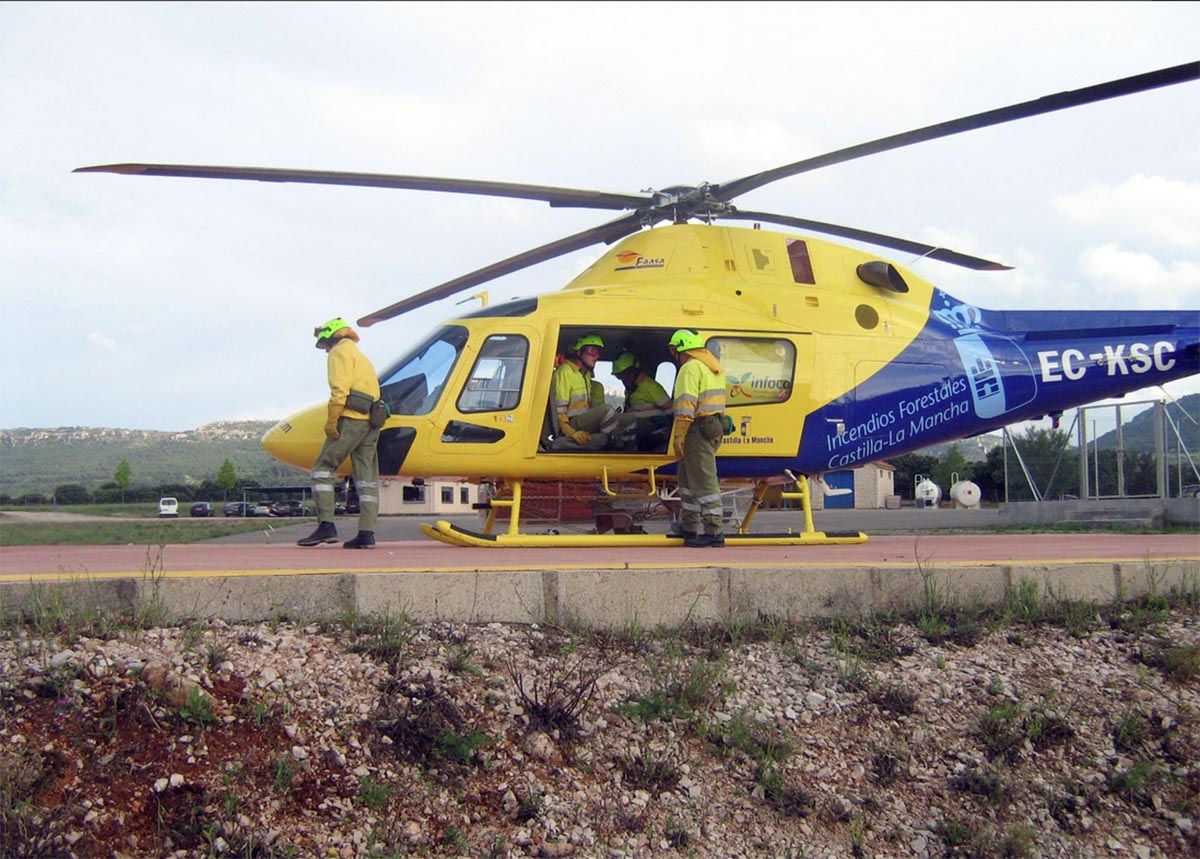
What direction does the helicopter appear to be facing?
to the viewer's left

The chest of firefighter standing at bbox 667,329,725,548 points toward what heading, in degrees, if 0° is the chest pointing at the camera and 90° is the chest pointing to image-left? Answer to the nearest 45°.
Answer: approximately 135°

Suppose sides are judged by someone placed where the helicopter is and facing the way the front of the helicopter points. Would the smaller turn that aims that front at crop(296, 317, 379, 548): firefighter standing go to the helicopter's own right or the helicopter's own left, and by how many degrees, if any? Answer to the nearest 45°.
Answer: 0° — it already faces them

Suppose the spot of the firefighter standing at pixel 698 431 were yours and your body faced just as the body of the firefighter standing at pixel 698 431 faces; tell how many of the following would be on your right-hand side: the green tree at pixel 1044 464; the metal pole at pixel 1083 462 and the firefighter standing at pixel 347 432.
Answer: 2

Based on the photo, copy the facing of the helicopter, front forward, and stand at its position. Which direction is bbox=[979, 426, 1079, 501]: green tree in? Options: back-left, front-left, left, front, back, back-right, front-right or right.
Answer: back-right

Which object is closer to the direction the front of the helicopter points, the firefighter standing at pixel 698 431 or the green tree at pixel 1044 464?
the firefighter standing

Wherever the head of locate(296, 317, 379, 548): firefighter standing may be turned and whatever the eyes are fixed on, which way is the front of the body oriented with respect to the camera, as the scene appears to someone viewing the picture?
to the viewer's left

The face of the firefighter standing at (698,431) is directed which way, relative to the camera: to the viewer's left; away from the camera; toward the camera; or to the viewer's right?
to the viewer's left

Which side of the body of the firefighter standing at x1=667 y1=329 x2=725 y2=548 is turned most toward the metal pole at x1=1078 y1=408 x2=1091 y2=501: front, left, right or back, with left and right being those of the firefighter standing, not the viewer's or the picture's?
right
